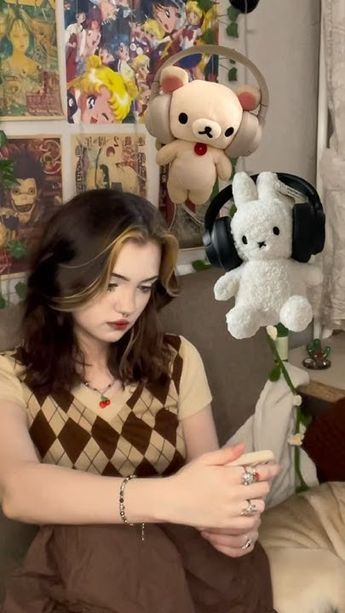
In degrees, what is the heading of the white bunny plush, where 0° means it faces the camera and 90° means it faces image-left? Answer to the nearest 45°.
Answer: approximately 0°

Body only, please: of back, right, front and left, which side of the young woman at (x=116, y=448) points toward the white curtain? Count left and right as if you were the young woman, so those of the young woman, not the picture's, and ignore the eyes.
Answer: left

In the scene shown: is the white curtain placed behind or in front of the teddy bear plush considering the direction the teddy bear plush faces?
behind

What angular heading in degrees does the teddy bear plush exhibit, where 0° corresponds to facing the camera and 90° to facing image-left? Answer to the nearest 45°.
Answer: approximately 0°

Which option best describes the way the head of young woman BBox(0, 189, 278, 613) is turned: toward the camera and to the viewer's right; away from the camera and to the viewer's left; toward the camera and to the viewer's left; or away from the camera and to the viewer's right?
toward the camera and to the viewer's right

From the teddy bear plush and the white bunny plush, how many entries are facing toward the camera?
2
